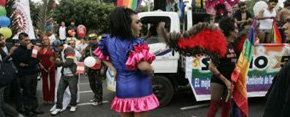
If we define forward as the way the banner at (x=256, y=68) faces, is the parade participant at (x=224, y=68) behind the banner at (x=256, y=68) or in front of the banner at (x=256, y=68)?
in front

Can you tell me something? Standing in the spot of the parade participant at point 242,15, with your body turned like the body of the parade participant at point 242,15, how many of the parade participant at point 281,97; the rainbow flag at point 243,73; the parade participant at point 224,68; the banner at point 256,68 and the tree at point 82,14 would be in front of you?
4

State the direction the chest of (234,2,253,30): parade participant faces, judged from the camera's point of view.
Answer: toward the camera

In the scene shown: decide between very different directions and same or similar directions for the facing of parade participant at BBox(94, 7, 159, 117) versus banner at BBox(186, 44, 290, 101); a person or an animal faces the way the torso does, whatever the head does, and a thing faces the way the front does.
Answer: very different directions

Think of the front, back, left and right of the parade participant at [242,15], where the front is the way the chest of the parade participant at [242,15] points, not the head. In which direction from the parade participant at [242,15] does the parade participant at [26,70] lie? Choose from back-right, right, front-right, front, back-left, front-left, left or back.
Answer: front-right

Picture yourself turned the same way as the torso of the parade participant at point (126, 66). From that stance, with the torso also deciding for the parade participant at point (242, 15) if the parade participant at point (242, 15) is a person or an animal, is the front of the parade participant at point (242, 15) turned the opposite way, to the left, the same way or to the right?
the opposite way

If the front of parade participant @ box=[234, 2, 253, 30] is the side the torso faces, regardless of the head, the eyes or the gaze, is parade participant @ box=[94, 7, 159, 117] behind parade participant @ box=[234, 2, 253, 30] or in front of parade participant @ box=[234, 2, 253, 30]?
in front

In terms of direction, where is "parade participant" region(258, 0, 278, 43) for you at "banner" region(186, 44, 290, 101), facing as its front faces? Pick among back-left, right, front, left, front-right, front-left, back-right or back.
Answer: back

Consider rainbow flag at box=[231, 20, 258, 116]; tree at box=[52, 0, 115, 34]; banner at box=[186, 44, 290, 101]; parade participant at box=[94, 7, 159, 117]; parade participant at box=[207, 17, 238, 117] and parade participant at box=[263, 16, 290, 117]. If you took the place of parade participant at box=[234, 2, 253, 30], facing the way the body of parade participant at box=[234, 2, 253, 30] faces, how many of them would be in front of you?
5

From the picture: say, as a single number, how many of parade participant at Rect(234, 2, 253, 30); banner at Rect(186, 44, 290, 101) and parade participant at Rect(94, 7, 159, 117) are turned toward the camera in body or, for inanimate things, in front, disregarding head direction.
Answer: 2

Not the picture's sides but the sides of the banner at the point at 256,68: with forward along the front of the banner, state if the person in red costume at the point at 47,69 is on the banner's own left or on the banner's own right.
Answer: on the banner's own right

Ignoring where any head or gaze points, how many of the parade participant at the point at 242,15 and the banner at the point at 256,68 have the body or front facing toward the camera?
2

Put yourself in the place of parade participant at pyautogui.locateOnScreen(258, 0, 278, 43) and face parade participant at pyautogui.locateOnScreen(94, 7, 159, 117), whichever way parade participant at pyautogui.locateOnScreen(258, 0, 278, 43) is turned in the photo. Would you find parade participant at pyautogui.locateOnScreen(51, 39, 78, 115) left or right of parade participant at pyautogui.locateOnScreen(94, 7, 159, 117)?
right

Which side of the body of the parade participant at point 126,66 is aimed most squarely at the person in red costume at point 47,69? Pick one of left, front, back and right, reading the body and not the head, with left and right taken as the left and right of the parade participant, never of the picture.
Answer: left
